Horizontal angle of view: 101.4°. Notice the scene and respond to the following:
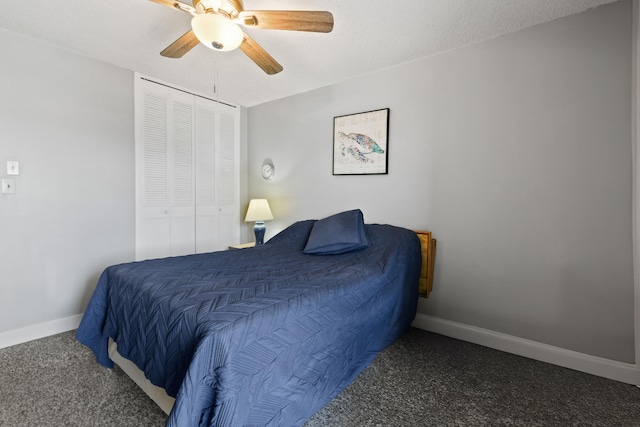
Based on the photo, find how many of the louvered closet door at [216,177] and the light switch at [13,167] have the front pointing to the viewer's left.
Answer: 0

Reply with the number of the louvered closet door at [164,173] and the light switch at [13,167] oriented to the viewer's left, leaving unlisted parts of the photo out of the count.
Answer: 0

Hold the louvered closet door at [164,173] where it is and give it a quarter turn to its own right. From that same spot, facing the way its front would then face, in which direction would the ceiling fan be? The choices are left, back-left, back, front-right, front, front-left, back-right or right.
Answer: front-left

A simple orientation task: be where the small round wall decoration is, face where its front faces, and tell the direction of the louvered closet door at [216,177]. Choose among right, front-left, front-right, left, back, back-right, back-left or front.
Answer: front-right

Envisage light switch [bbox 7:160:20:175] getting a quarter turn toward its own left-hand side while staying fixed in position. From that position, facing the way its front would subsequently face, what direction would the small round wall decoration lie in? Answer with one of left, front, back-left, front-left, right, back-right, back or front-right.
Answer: front

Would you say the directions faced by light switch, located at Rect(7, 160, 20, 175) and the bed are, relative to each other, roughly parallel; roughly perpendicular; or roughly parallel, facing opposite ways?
roughly perpendicular

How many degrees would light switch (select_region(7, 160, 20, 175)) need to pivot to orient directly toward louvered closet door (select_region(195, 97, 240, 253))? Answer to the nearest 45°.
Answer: approximately 90° to its left

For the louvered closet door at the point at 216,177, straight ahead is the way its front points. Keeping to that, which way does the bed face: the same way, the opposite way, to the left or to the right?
to the right

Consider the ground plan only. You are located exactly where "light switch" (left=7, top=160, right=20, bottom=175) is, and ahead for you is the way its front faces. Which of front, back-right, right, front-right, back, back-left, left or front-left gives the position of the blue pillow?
front-left

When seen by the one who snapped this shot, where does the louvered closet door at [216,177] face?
facing the viewer and to the right of the viewer

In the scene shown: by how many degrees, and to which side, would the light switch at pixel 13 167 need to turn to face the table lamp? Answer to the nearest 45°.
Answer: approximately 90° to its left

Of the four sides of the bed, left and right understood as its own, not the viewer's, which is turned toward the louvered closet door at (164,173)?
right

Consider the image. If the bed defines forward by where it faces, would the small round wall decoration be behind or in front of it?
behind

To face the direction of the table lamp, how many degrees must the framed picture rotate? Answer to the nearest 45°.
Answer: approximately 45° to its right
